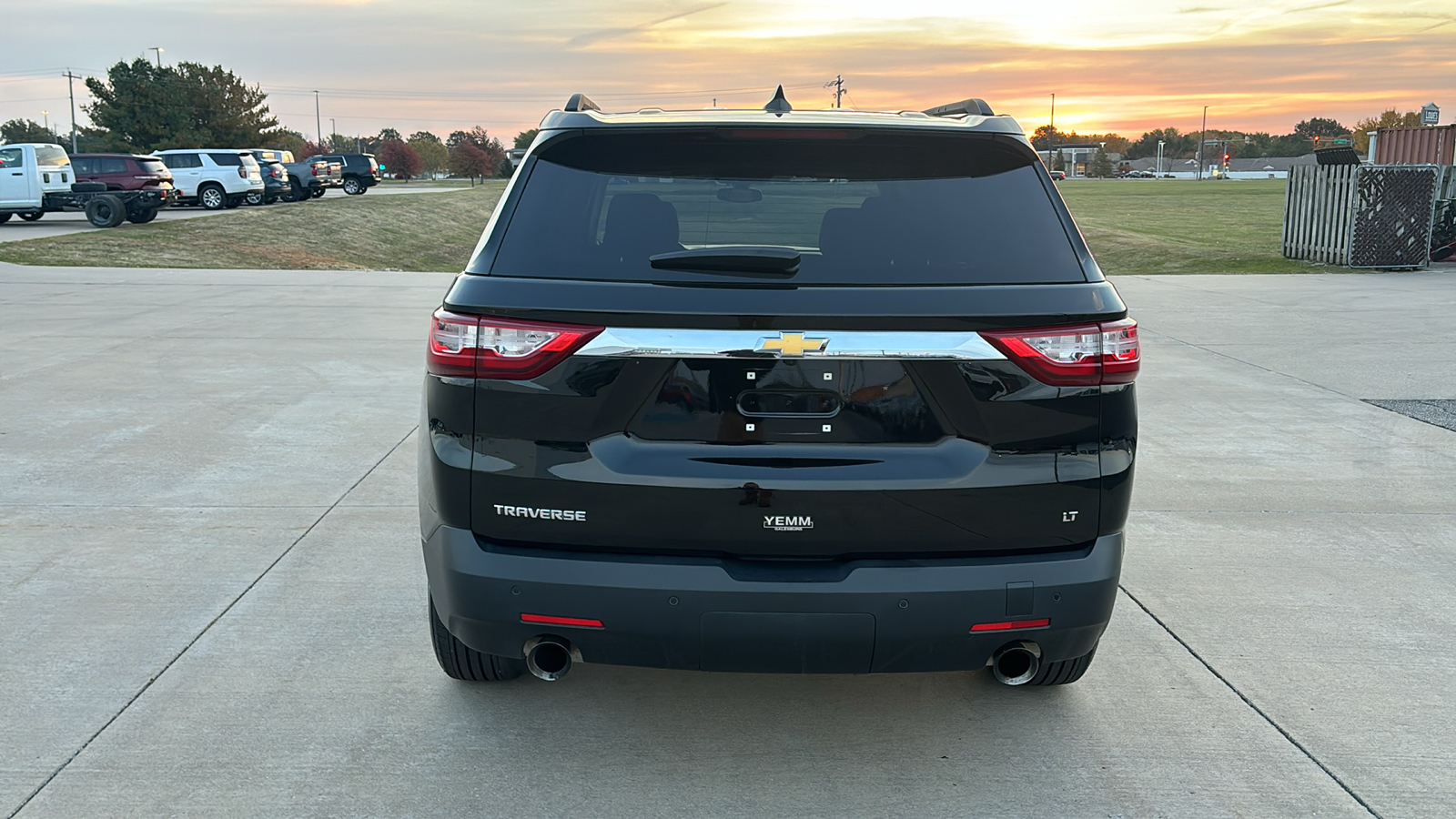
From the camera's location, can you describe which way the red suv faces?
facing away from the viewer and to the left of the viewer

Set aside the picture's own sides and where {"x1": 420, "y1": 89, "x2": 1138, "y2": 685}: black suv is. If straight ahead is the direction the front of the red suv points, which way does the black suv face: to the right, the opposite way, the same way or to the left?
to the right

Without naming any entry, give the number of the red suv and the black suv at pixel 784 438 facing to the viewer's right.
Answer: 0

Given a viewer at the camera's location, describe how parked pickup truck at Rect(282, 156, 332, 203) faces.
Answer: facing away from the viewer and to the left of the viewer

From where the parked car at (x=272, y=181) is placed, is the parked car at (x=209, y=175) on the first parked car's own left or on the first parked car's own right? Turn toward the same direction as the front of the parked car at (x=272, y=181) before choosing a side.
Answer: on the first parked car's own left

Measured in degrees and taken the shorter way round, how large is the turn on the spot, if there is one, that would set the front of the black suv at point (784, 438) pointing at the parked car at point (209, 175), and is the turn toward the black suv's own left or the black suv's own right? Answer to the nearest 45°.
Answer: approximately 45° to the black suv's own left

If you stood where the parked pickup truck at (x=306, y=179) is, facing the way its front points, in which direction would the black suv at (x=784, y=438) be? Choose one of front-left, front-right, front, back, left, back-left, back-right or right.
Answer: back-left

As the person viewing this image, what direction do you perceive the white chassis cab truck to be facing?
facing away from the viewer and to the left of the viewer

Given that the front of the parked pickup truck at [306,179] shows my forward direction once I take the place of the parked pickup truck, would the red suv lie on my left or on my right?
on my left

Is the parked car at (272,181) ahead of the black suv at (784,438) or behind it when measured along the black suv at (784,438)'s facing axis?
ahead

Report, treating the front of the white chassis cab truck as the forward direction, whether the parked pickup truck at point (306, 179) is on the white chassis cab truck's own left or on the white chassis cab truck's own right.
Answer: on the white chassis cab truck's own right

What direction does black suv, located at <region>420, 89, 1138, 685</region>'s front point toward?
away from the camera
